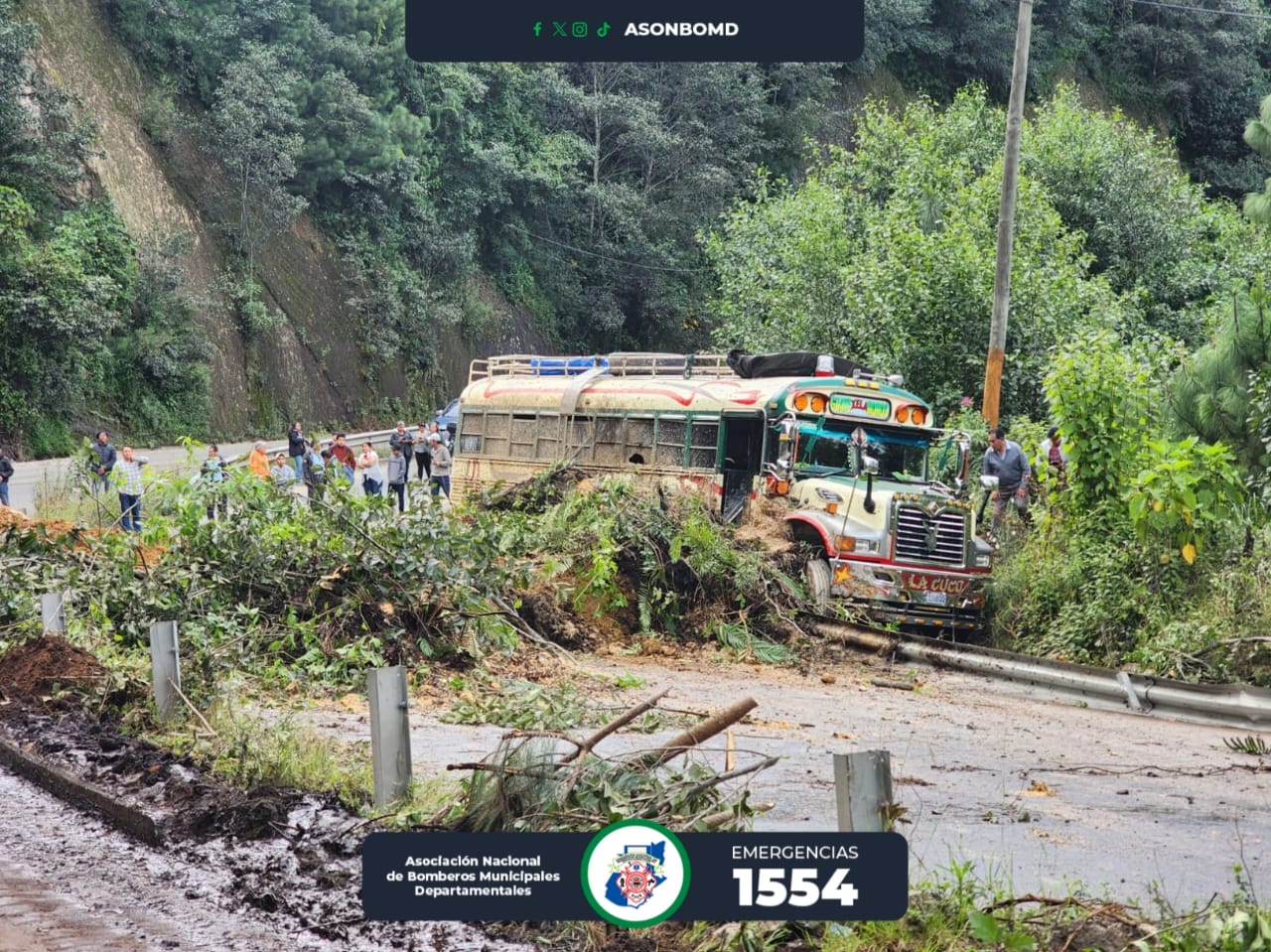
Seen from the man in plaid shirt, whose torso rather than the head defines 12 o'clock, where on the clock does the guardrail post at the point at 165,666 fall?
The guardrail post is roughly at 12 o'clock from the man in plaid shirt.

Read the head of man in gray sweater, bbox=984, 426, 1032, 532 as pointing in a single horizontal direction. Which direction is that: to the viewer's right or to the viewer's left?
to the viewer's left

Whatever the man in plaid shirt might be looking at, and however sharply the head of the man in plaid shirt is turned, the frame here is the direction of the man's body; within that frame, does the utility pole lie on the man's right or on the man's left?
on the man's left

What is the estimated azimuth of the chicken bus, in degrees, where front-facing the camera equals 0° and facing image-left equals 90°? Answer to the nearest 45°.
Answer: approximately 315°

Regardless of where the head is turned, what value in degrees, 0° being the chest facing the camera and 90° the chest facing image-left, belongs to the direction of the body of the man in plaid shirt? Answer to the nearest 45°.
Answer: approximately 0°

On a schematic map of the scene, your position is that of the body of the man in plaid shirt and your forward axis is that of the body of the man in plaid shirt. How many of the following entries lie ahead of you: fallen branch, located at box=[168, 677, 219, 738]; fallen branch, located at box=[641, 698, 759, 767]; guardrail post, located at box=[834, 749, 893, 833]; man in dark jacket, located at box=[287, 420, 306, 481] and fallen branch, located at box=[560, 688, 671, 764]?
4
